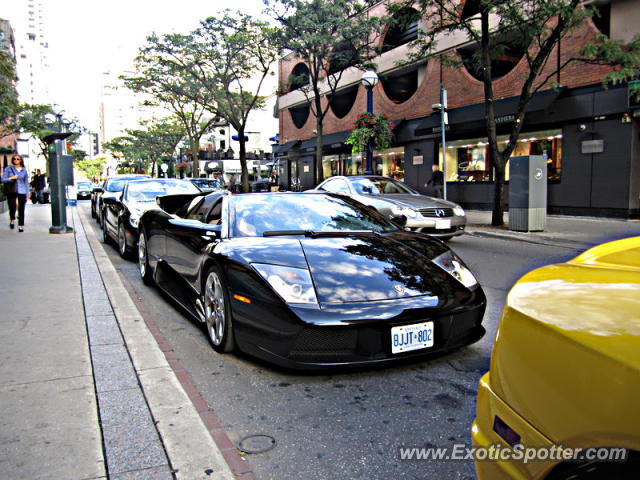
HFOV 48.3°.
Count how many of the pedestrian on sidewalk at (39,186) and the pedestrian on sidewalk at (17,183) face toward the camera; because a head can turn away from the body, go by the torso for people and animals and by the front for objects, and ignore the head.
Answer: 2

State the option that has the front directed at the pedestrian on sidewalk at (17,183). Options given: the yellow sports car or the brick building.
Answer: the brick building

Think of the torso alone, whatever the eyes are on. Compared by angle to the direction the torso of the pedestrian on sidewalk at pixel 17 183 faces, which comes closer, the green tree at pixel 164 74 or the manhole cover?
the manhole cover

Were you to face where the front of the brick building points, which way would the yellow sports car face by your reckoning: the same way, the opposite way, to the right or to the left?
to the left

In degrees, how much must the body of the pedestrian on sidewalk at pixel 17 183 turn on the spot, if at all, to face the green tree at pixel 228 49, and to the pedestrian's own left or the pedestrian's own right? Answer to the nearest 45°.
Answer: approximately 135° to the pedestrian's own left

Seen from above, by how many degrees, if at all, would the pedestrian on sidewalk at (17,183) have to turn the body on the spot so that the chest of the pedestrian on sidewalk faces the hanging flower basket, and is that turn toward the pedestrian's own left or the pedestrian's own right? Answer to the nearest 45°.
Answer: approximately 90° to the pedestrian's own left

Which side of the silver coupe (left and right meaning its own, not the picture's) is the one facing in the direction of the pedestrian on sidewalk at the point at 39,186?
back

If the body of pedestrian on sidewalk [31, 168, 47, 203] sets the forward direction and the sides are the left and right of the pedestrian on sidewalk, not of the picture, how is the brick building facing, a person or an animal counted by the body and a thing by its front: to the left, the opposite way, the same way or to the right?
to the right
